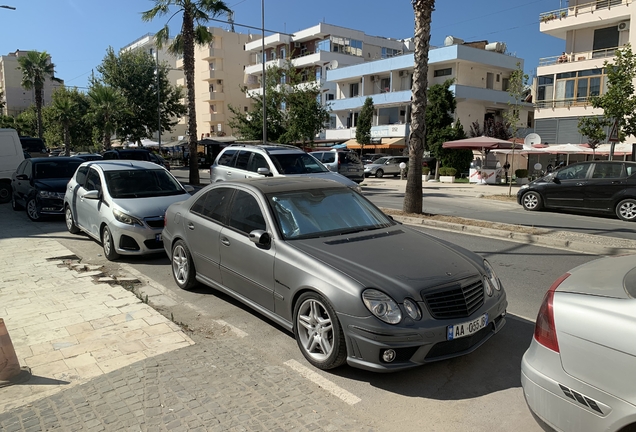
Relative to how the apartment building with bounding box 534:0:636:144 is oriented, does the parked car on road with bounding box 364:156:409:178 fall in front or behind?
in front

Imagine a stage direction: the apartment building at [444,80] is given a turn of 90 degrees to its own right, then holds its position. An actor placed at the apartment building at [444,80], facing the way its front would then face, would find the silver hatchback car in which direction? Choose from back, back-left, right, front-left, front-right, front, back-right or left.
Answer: back-left

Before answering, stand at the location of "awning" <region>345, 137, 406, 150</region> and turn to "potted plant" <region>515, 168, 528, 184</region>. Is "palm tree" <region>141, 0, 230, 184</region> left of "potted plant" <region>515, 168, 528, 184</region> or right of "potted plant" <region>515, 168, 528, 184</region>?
right

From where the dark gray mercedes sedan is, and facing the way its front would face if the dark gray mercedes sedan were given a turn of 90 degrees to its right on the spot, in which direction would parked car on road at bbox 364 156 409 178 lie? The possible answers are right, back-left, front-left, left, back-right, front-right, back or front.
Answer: back-right

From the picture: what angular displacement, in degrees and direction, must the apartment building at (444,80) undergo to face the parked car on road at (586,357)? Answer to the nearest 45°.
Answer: approximately 45° to its left

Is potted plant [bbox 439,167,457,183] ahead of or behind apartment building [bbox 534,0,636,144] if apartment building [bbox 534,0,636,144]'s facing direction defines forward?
ahead

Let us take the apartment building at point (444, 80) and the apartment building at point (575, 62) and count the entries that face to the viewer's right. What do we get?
0

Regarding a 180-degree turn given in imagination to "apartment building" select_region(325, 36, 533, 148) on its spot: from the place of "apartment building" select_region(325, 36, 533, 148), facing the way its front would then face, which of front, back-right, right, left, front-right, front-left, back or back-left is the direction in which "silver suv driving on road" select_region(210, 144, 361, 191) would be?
back-right

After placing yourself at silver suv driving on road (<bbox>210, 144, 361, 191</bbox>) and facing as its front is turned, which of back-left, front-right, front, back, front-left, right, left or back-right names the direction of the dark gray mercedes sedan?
front-right

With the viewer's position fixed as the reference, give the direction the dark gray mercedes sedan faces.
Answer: facing the viewer and to the right of the viewer

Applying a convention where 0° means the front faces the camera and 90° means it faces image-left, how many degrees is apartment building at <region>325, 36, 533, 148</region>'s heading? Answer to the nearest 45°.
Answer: approximately 45°

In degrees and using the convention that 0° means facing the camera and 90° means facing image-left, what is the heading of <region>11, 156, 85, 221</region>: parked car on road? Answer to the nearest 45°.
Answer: approximately 315°
